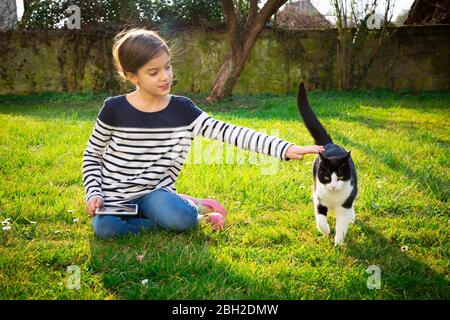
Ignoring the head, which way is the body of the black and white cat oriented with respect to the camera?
toward the camera

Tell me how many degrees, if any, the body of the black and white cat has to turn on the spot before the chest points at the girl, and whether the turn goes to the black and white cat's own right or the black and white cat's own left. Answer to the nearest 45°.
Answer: approximately 90° to the black and white cat's own right

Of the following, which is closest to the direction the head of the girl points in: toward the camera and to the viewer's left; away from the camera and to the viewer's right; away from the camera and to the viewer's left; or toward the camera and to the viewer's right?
toward the camera and to the viewer's right

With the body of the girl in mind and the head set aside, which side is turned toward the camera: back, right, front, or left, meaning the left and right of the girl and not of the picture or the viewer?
front

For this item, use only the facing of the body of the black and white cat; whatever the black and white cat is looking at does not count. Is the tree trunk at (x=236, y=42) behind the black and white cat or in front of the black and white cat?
behind

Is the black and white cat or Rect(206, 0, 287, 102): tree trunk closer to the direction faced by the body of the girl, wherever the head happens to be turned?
the black and white cat

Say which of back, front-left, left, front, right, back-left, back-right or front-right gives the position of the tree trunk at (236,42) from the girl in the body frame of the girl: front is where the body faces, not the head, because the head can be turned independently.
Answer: back

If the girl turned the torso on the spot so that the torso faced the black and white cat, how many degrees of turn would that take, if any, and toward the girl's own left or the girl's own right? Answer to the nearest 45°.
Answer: approximately 90° to the girl's own left

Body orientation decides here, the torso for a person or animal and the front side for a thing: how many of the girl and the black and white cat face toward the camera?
2
